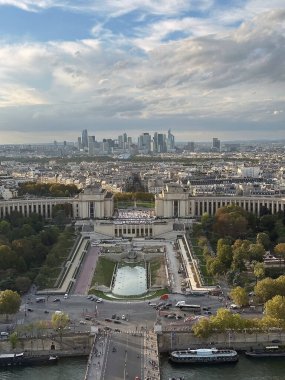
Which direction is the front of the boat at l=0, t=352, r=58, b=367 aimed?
to the viewer's right

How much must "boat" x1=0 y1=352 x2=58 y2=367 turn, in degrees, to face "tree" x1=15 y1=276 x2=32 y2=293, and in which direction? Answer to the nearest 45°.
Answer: approximately 90° to its left

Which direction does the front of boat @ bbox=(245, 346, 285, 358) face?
to the viewer's left

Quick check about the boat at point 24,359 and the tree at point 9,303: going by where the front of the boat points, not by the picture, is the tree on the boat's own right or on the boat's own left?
on the boat's own left

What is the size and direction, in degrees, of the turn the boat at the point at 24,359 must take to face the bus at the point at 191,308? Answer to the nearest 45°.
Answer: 0° — it already faces it

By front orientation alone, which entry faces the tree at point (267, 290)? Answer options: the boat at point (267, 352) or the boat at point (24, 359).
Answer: the boat at point (24, 359)

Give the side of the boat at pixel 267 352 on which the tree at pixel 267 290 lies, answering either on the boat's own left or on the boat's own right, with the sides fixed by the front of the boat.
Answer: on the boat's own right
